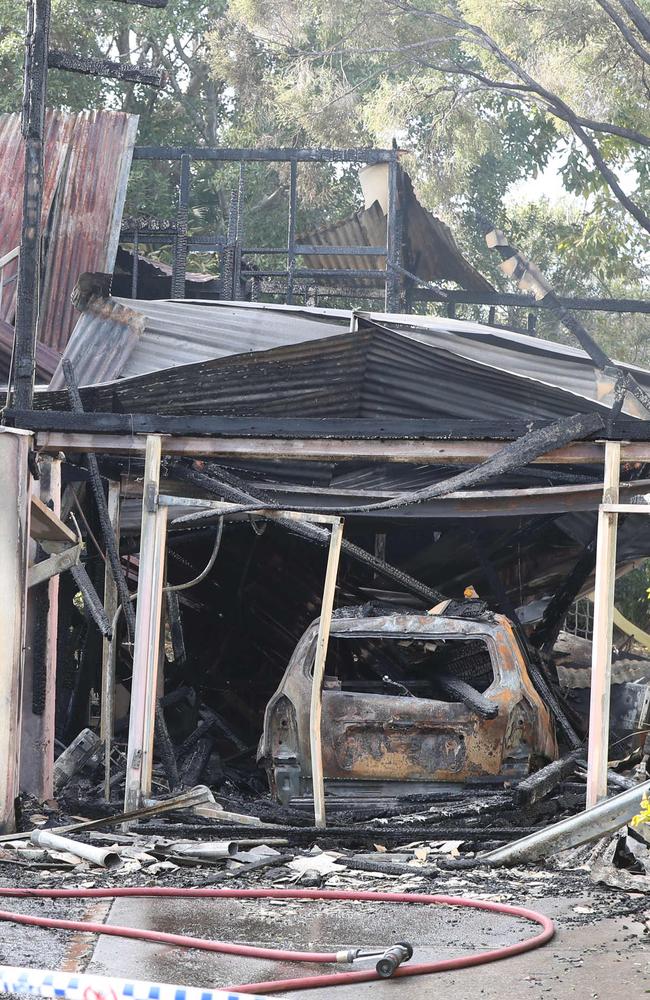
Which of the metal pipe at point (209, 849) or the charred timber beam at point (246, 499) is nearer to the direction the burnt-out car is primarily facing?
the charred timber beam

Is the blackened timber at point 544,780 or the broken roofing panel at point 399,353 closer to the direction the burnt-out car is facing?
the broken roofing panel

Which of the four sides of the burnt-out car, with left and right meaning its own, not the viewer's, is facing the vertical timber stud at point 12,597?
left

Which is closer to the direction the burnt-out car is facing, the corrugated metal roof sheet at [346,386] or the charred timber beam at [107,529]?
the corrugated metal roof sheet

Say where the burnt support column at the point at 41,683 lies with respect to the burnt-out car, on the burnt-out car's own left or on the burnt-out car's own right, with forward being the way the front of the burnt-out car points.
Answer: on the burnt-out car's own left

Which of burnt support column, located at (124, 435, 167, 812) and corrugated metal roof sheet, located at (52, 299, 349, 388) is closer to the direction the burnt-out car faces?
the corrugated metal roof sheet

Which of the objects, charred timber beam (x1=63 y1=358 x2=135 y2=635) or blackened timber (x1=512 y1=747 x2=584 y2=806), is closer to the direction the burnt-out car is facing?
the charred timber beam

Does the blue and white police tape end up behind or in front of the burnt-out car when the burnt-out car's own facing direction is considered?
behind

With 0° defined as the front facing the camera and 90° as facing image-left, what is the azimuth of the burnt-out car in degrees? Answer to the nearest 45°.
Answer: approximately 180°
